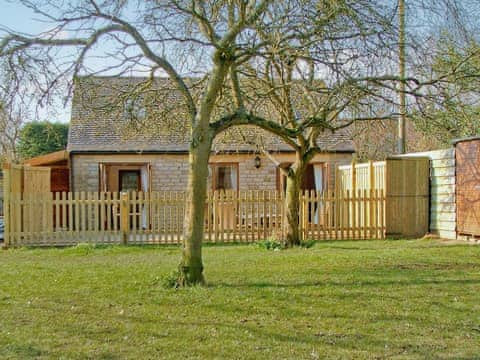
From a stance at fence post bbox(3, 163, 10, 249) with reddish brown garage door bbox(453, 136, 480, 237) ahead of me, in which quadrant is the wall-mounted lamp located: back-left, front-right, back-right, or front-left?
front-left

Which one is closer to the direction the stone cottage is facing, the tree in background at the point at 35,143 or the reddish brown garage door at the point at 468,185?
the reddish brown garage door

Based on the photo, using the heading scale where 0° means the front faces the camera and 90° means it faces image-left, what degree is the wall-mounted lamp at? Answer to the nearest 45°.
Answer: approximately 0°

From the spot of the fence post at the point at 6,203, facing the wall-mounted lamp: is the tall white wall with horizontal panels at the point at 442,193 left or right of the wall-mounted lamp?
right

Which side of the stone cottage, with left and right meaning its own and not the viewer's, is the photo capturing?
front

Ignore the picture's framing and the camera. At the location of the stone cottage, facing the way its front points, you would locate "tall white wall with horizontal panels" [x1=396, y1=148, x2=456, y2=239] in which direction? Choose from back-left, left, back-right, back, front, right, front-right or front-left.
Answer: front-left

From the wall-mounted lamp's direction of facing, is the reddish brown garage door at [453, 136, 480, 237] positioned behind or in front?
in front

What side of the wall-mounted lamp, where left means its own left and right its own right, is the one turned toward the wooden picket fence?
front
